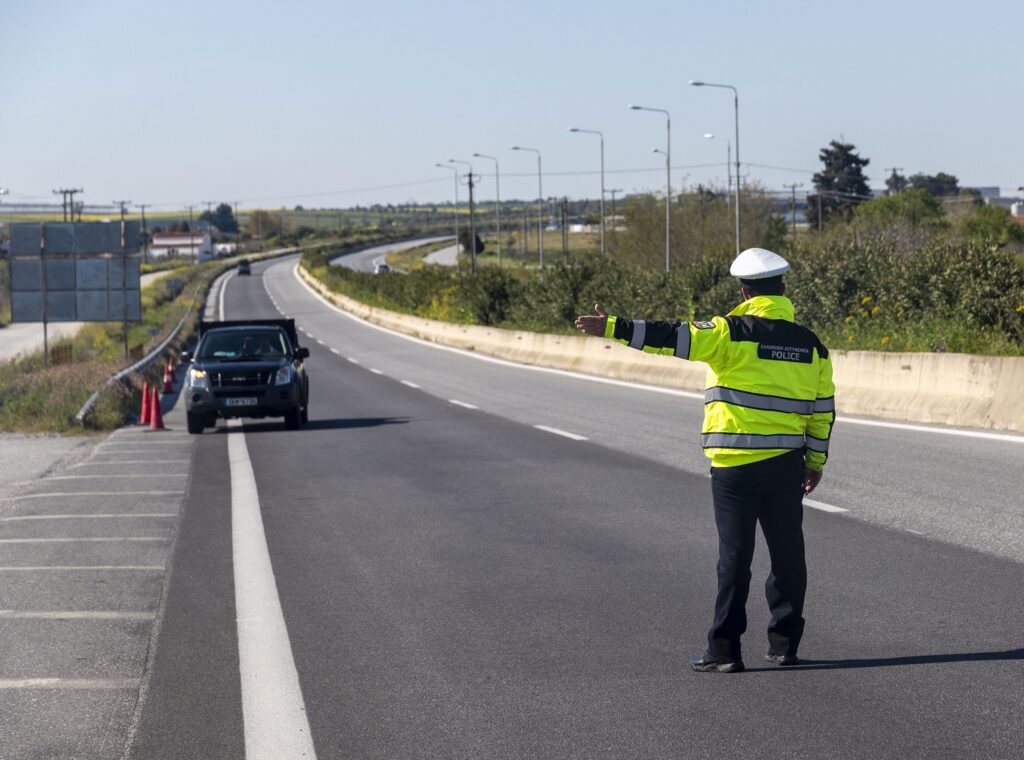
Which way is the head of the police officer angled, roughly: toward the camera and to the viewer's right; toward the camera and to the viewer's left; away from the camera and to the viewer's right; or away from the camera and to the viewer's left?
away from the camera and to the viewer's left

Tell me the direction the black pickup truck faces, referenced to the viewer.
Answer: facing the viewer

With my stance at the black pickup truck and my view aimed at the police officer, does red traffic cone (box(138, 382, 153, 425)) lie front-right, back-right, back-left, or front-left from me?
back-right

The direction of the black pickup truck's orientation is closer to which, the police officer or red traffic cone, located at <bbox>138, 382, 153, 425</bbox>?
the police officer

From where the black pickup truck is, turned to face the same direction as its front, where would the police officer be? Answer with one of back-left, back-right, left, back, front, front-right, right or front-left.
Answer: front

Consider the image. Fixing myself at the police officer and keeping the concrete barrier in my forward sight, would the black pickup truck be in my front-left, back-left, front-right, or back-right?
front-left

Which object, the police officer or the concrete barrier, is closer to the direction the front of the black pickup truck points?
the police officer
